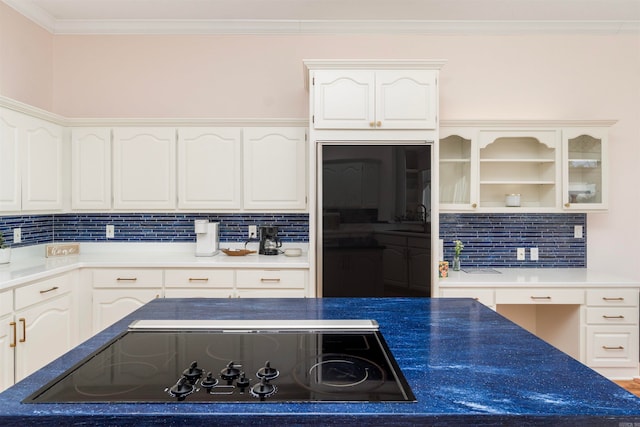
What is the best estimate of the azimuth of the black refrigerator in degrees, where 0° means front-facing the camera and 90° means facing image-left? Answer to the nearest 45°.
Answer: approximately 0°

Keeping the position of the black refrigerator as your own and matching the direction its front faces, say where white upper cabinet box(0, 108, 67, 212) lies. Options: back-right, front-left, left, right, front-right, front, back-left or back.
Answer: right

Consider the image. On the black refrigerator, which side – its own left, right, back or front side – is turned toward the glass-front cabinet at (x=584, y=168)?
left

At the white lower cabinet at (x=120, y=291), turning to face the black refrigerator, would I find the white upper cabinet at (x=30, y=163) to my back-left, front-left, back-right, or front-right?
back-right

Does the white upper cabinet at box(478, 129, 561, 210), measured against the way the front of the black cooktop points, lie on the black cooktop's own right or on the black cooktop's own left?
on the black cooktop's own left

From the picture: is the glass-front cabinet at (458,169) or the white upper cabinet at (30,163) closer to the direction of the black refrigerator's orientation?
the white upper cabinet

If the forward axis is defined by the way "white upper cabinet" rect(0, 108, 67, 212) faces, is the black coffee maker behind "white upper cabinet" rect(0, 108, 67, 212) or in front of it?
in front

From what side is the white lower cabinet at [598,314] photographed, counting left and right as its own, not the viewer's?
front

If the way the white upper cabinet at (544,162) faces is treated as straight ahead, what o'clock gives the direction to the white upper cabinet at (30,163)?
the white upper cabinet at (30,163) is roughly at 2 o'clock from the white upper cabinet at (544,162).

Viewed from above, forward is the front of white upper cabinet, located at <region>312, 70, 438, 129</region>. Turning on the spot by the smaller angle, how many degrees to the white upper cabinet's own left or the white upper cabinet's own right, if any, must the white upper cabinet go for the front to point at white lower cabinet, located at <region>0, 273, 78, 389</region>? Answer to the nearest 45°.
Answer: approximately 90° to the white upper cabinet's own right

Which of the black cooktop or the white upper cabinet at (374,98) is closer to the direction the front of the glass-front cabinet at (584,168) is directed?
the black cooktop

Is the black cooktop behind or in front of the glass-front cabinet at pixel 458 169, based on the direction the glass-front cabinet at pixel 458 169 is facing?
in front

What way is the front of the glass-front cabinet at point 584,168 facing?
toward the camera

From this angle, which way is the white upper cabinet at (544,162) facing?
toward the camera
